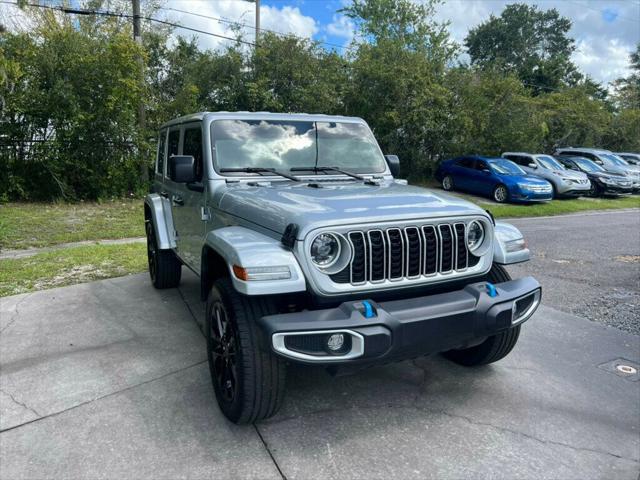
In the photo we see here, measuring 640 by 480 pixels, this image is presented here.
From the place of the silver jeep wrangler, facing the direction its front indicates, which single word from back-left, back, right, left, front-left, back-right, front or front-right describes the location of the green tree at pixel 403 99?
back-left

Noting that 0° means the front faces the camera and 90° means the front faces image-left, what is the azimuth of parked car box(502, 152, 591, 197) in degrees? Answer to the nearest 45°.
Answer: approximately 315°

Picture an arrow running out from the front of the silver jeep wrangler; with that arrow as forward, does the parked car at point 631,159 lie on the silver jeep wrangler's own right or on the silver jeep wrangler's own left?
on the silver jeep wrangler's own left

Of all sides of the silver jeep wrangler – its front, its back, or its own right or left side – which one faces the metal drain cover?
left

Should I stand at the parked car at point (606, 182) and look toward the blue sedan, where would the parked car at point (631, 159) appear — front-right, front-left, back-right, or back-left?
back-right

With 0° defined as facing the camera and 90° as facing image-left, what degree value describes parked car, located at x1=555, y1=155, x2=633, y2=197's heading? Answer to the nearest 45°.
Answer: approximately 315°

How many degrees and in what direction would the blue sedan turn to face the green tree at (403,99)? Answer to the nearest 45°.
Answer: approximately 135° to its right

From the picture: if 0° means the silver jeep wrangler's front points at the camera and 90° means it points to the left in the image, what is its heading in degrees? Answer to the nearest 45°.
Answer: approximately 315°

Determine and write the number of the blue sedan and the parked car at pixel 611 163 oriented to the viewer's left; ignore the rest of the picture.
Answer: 0
